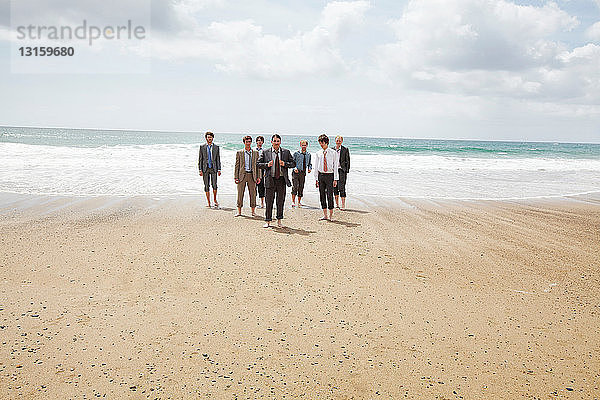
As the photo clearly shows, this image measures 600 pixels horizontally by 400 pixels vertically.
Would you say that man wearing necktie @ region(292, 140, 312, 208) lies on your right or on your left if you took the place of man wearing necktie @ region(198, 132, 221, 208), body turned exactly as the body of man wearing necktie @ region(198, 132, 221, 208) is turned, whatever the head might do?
on your left

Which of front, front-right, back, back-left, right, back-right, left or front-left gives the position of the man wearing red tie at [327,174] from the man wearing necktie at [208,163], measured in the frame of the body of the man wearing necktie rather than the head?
front-left

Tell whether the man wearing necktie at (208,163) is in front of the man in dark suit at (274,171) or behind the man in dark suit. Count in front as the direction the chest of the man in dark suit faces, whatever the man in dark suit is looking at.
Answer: behind

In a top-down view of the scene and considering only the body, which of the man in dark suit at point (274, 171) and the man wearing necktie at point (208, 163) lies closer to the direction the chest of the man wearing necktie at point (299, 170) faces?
the man in dark suit

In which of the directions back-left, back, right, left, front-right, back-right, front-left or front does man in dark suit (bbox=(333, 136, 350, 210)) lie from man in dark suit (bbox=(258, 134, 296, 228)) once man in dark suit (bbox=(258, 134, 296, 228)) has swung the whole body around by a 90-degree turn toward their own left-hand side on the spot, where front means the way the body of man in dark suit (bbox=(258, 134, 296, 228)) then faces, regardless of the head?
front-left

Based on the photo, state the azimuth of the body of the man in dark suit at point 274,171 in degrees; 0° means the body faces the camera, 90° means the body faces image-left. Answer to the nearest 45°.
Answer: approximately 0°

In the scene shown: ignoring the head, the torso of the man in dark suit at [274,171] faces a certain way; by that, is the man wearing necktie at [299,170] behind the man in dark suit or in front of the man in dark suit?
behind

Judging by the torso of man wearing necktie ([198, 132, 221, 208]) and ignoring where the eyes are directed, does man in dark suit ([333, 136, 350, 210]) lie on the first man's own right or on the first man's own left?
on the first man's own left

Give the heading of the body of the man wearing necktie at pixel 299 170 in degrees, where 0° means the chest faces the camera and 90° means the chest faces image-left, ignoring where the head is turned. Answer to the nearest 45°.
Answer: approximately 0°
